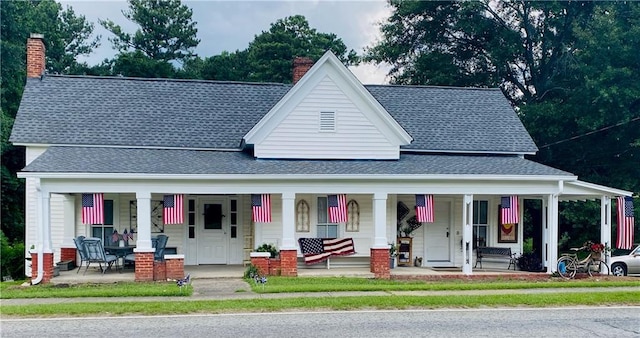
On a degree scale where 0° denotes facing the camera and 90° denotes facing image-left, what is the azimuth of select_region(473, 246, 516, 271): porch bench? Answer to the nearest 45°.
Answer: approximately 0°

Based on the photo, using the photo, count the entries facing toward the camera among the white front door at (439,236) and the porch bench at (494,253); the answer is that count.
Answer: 2

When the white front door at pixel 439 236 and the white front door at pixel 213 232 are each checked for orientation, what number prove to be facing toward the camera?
2

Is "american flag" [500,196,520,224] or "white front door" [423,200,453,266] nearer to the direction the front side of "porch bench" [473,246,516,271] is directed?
the american flag

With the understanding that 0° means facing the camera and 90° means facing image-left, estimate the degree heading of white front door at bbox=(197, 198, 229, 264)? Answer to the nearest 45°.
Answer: approximately 0°
